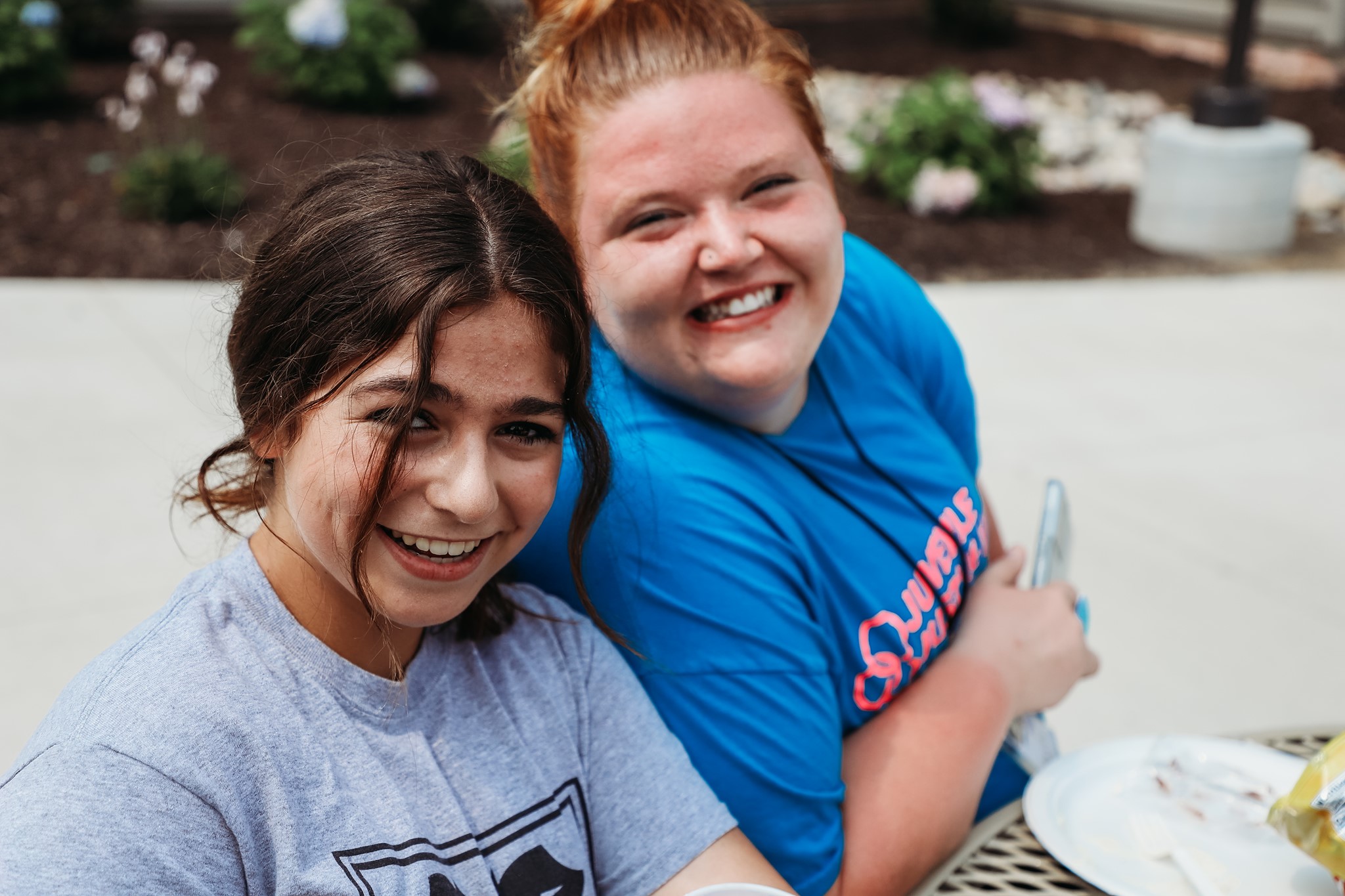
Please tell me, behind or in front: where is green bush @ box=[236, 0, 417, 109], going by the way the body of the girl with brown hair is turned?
behind

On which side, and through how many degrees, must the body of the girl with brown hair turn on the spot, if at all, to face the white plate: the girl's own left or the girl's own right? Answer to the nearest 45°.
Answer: approximately 45° to the girl's own left

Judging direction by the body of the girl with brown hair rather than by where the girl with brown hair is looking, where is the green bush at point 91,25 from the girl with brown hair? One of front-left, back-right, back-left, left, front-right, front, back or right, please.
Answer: back-left

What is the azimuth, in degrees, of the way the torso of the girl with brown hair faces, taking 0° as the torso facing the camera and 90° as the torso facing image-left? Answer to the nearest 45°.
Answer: approximately 315°

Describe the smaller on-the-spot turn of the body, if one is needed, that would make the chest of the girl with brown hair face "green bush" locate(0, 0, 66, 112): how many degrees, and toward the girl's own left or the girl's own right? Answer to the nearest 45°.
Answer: approximately 135° to the girl's own left

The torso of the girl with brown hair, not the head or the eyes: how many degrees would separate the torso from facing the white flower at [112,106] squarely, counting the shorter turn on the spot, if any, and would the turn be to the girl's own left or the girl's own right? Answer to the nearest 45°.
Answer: approximately 135° to the girl's own left

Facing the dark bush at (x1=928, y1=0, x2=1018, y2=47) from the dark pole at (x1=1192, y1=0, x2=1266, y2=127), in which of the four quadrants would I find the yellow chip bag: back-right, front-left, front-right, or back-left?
back-left

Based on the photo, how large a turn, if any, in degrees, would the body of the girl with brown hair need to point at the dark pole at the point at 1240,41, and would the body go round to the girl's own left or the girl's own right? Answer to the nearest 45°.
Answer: approximately 90° to the girl's own left

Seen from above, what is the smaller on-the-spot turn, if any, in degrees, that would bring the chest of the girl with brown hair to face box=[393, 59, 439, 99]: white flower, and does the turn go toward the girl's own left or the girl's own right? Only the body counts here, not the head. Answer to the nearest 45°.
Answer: approximately 135° to the girl's own left

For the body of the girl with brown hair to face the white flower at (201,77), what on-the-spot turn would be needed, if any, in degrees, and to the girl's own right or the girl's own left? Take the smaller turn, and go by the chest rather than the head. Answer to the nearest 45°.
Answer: approximately 135° to the girl's own left

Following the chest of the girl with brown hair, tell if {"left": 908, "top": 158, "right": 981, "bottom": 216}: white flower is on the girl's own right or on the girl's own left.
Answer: on the girl's own left

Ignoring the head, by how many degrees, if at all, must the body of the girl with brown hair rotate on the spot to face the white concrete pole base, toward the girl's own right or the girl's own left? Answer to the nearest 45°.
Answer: approximately 90° to the girl's own left
